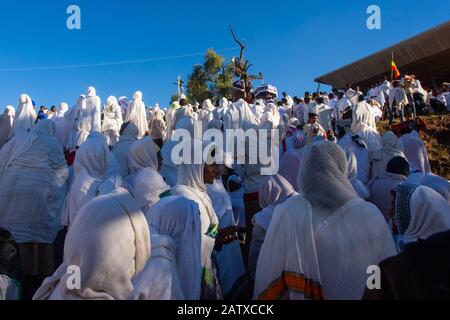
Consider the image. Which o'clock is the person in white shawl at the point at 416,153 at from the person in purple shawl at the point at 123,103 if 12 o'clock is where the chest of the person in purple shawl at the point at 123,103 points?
the person in white shawl at the point at 416,153 is roughly at 5 o'clock from the person in purple shawl at the point at 123,103.

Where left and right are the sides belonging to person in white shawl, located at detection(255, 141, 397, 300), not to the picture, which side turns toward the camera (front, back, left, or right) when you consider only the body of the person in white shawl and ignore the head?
back

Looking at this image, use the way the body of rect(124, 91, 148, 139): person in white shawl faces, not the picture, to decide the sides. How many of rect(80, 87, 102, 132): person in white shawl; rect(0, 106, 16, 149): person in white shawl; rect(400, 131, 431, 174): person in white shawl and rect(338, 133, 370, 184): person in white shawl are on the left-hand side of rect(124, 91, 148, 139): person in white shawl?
2

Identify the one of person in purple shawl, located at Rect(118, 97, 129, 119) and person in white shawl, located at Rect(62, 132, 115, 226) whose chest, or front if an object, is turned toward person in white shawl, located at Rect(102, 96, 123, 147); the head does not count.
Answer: person in white shawl, located at Rect(62, 132, 115, 226)

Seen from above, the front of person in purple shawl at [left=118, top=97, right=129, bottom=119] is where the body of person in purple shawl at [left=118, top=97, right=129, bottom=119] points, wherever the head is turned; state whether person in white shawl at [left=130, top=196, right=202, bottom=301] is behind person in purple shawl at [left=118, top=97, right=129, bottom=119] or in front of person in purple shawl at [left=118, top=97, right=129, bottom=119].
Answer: behind

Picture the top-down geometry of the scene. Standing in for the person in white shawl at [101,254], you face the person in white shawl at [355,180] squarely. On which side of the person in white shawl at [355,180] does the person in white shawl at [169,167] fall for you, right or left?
left

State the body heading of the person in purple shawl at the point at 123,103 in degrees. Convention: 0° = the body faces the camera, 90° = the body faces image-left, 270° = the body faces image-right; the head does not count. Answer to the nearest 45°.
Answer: approximately 180°

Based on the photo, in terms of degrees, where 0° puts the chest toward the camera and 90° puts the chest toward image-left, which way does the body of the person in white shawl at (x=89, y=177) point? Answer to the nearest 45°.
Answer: approximately 180°

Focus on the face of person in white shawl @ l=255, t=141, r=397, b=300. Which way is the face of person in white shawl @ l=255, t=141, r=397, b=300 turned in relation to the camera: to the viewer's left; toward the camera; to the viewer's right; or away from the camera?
away from the camera

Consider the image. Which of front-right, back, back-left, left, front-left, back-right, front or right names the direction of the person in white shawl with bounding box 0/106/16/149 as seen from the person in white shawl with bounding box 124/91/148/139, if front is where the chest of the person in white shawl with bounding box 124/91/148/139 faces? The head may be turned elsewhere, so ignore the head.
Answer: left

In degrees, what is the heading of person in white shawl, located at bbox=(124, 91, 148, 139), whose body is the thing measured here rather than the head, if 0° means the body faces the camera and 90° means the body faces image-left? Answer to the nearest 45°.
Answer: approximately 180°

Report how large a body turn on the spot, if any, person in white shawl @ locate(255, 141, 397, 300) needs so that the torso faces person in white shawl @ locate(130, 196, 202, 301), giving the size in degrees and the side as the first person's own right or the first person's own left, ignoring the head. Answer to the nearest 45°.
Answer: approximately 90° to the first person's own left

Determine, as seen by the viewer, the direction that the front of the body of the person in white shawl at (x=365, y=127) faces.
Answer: away from the camera

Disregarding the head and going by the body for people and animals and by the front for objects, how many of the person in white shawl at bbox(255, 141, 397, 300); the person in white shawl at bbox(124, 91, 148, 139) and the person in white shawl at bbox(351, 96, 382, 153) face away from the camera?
3
